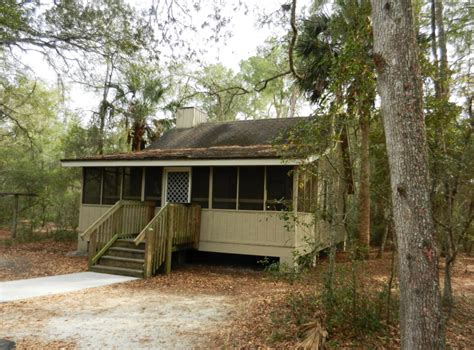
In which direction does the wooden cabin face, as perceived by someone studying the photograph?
facing the viewer and to the left of the viewer

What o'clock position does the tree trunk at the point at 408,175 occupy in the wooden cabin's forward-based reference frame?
The tree trunk is roughly at 10 o'clock from the wooden cabin.
